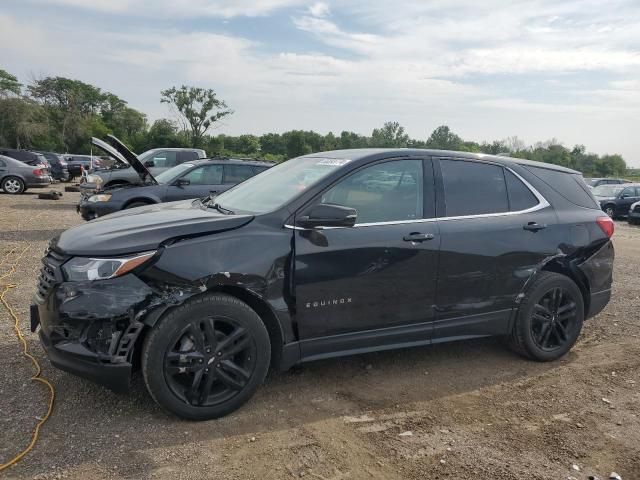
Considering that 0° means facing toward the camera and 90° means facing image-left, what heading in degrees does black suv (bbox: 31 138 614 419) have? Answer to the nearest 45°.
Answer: approximately 45°

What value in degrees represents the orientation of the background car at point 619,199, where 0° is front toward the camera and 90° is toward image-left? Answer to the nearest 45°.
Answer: approximately 45°

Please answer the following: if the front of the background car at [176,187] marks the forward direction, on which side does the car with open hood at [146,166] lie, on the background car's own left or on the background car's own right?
on the background car's own right

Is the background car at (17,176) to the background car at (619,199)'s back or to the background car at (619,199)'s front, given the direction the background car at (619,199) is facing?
to the front

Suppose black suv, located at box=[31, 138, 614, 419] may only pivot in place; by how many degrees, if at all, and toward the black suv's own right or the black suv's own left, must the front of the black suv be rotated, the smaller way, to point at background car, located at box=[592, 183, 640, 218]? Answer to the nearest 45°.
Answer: approximately 180°

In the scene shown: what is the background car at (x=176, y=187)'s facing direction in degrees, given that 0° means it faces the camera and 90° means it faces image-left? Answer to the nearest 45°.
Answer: approximately 45°

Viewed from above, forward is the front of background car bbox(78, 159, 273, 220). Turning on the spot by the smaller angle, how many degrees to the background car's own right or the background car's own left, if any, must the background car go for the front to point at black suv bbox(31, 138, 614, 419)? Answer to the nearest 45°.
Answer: approximately 45° to the background car's own left

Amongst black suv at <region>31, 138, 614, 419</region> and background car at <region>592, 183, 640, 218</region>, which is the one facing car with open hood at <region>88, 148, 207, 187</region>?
the background car

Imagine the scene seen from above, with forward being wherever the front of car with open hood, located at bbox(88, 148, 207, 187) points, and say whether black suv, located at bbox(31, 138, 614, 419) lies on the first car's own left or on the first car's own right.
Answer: on the first car's own left
